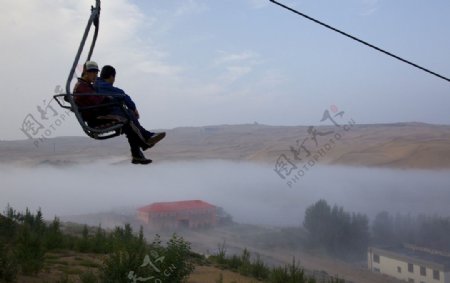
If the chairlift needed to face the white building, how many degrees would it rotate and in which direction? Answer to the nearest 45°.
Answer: approximately 45° to its left

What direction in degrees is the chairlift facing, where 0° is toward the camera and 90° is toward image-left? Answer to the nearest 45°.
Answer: approximately 270°
